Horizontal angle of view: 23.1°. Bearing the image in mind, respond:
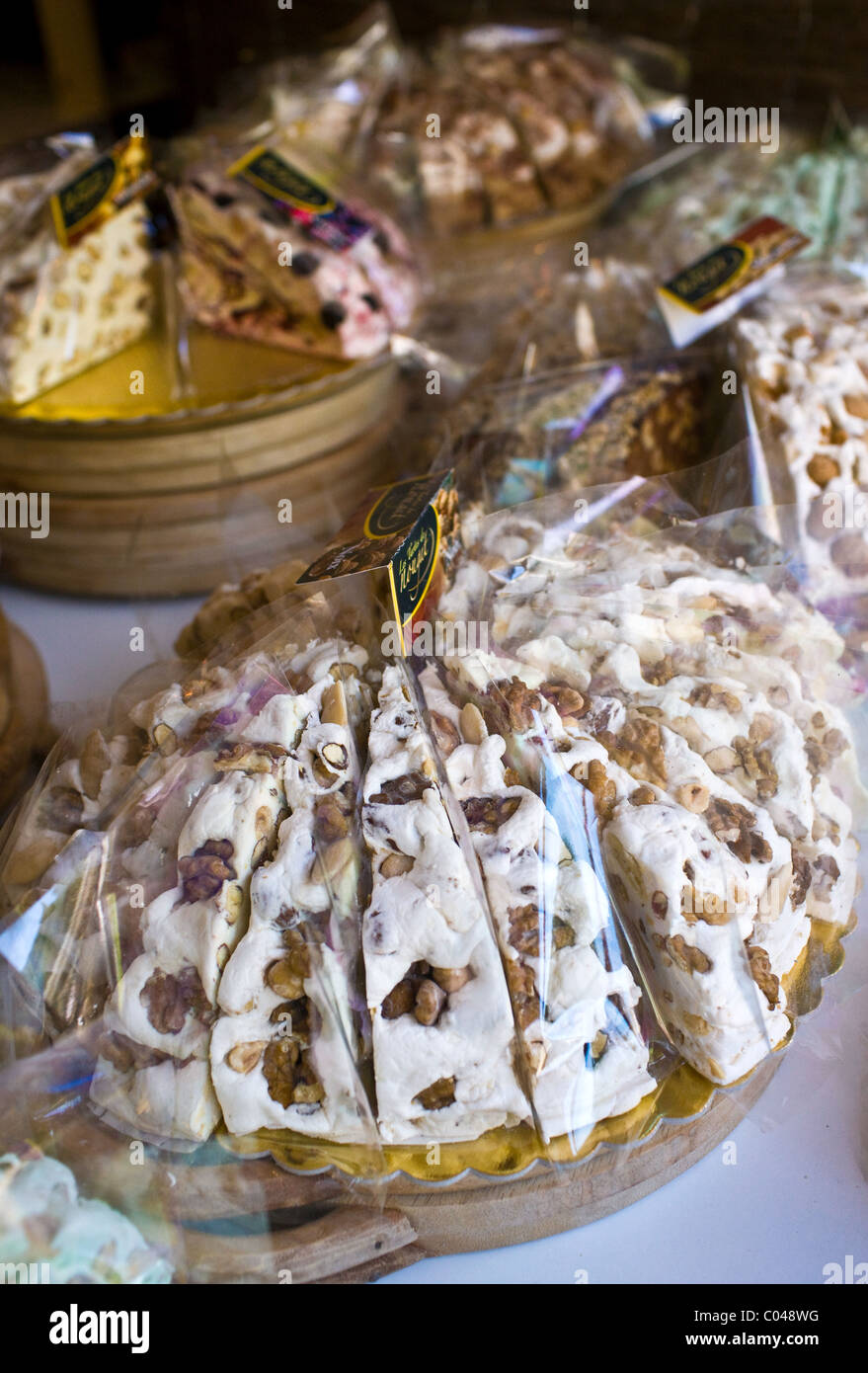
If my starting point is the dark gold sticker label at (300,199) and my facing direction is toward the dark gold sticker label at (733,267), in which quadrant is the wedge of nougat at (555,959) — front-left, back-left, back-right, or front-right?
front-right

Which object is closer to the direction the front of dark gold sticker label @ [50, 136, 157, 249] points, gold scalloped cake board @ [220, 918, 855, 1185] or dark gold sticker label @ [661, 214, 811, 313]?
the gold scalloped cake board

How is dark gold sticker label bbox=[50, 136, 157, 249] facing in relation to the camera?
toward the camera

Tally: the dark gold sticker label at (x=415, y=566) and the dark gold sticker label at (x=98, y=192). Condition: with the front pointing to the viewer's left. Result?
0

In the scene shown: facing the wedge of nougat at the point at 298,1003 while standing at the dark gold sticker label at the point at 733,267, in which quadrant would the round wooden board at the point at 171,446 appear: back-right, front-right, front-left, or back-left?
front-right

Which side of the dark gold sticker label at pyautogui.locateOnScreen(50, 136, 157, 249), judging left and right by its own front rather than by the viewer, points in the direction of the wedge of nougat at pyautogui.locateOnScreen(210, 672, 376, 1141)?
front

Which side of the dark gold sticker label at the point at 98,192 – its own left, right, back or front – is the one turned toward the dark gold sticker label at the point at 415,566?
front

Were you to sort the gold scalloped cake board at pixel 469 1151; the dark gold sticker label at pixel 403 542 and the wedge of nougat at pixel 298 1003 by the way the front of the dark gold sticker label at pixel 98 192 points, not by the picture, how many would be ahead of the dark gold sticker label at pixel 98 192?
3

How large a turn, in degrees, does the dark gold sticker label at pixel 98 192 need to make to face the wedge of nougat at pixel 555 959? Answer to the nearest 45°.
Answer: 0° — it already faces it

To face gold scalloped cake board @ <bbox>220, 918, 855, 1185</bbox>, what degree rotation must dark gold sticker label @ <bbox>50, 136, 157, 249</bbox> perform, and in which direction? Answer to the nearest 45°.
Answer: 0° — it already faces it

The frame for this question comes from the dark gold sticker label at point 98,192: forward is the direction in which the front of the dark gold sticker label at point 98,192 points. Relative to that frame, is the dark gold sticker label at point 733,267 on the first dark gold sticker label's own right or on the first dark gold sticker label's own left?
on the first dark gold sticker label's own left

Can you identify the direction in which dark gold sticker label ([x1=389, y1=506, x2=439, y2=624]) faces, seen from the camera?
facing the viewer and to the right of the viewer
